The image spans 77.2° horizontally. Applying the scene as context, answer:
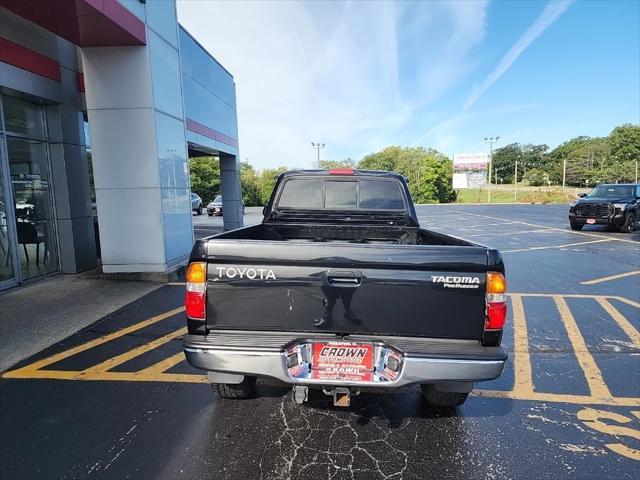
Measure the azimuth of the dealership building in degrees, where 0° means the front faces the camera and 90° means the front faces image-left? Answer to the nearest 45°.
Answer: approximately 315°

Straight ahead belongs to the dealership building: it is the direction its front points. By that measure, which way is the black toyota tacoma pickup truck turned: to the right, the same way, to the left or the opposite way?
to the left

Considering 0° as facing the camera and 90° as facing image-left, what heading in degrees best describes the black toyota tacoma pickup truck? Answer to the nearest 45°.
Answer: approximately 180°

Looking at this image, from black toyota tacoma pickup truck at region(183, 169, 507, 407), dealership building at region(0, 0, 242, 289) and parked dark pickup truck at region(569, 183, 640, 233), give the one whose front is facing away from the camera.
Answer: the black toyota tacoma pickup truck

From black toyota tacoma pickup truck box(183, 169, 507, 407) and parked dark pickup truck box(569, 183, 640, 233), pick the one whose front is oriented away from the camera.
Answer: the black toyota tacoma pickup truck

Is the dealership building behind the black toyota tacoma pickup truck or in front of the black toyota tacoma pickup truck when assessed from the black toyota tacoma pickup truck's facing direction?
in front

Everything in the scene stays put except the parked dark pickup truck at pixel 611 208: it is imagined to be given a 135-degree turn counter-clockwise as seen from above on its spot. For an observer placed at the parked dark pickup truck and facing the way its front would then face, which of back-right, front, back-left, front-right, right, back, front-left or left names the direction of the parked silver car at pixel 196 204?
back

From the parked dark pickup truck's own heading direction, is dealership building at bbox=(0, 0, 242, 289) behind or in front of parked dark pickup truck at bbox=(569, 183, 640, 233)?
in front

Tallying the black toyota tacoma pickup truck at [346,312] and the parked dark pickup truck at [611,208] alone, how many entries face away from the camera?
1

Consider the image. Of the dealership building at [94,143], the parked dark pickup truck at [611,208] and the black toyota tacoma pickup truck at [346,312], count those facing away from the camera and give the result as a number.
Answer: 1

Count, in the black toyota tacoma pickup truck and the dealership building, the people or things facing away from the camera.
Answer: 1

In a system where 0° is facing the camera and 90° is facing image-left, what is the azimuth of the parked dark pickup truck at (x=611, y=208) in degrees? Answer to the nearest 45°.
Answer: approximately 45°
